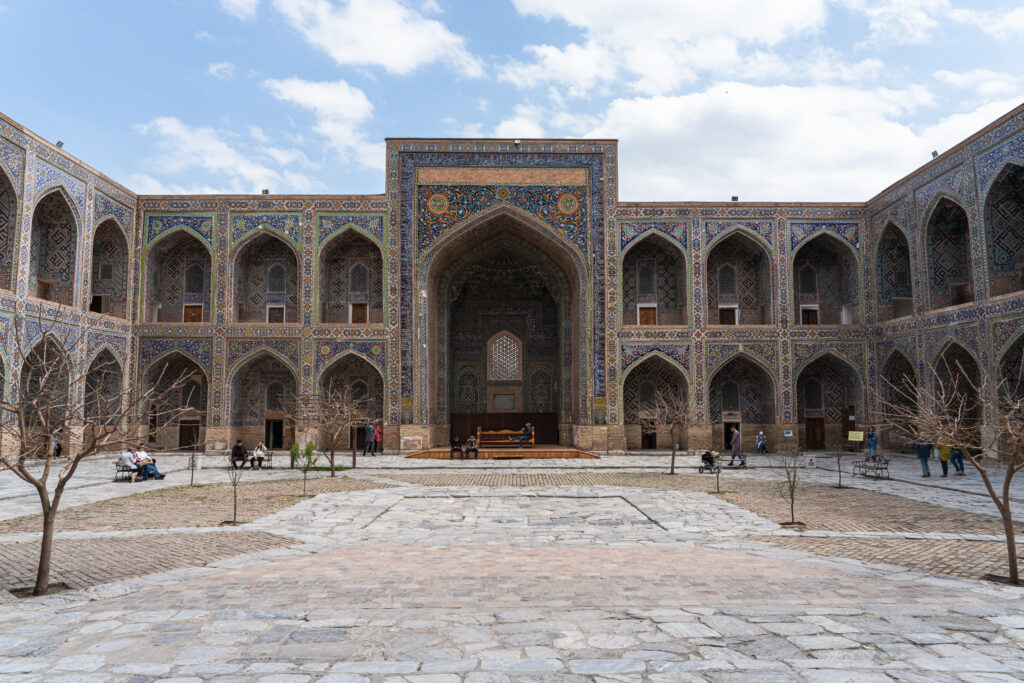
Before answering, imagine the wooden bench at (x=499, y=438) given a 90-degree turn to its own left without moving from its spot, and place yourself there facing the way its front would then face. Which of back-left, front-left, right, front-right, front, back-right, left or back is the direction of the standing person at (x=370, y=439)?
back-right

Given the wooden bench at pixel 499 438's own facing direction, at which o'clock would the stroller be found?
The stroller is roughly at 11 o'clock from the wooden bench.

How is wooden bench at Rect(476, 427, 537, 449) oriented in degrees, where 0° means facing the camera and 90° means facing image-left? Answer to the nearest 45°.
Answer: approximately 0°

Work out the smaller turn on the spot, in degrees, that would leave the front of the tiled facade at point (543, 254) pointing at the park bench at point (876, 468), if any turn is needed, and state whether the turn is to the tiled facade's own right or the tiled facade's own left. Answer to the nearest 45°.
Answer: approximately 45° to the tiled facade's own left

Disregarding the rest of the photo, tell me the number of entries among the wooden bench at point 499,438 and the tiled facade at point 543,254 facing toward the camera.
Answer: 2

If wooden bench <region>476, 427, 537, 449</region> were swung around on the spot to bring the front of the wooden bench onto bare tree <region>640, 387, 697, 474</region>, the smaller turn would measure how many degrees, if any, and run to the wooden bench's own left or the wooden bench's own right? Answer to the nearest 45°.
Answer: approximately 45° to the wooden bench's own left

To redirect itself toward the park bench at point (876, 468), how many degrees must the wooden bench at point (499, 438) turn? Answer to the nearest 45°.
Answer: approximately 45° to its left

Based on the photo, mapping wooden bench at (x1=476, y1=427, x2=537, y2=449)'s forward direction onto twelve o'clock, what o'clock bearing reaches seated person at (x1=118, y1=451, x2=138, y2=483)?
The seated person is roughly at 1 o'clock from the wooden bench.
